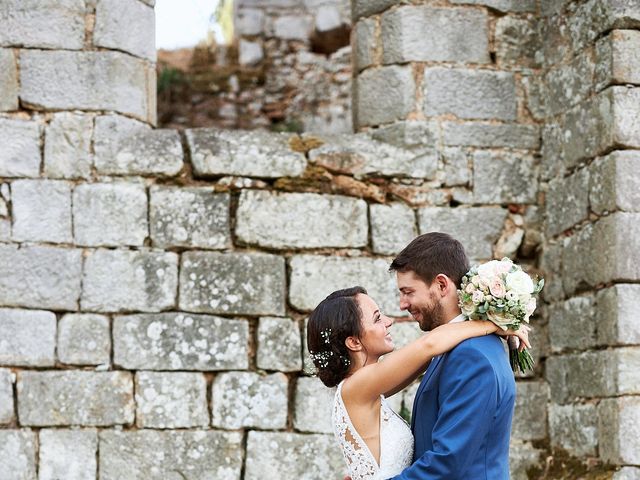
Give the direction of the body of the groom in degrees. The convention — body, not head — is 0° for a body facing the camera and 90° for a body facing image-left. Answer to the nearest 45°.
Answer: approximately 90°

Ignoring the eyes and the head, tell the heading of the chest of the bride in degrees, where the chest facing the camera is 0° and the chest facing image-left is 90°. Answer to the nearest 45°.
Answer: approximately 270°

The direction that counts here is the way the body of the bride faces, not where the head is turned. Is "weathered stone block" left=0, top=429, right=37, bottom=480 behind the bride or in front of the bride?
behind

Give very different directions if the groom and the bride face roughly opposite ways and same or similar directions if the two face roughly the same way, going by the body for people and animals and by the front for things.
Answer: very different directions

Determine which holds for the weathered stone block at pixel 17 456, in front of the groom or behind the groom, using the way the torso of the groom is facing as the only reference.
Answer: in front

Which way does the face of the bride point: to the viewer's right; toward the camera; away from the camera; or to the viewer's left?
to the viewer's right

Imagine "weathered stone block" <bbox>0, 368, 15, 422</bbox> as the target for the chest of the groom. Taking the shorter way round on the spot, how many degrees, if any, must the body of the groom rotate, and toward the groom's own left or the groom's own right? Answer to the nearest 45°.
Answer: approximately 45° to the groom's own right
